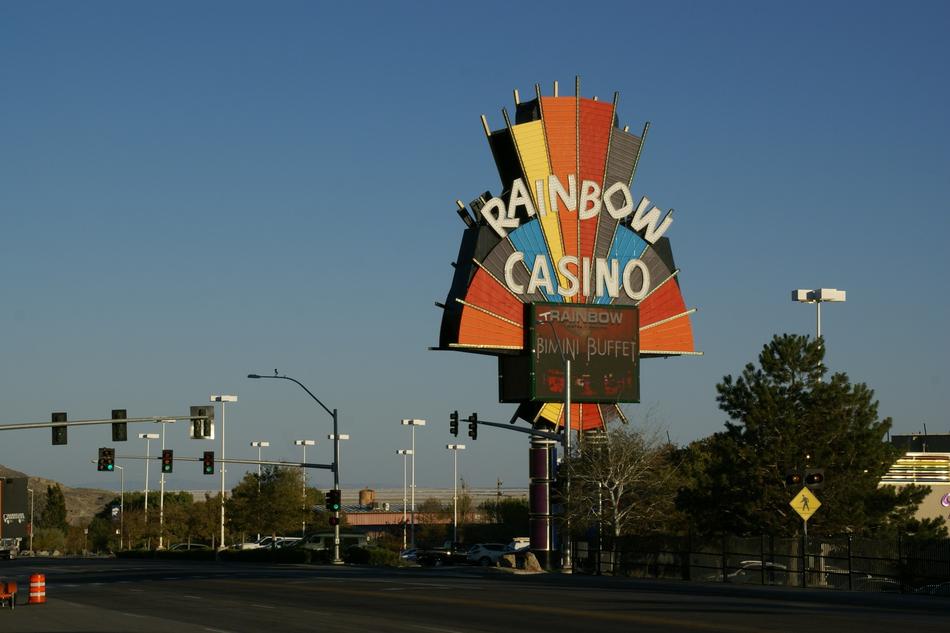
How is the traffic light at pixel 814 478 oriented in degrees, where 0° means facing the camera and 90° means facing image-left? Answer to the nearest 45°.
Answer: approximately 0°

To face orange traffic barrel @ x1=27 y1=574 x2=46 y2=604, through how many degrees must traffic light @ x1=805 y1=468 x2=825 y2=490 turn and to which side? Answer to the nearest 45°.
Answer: approximately 45° to its right
